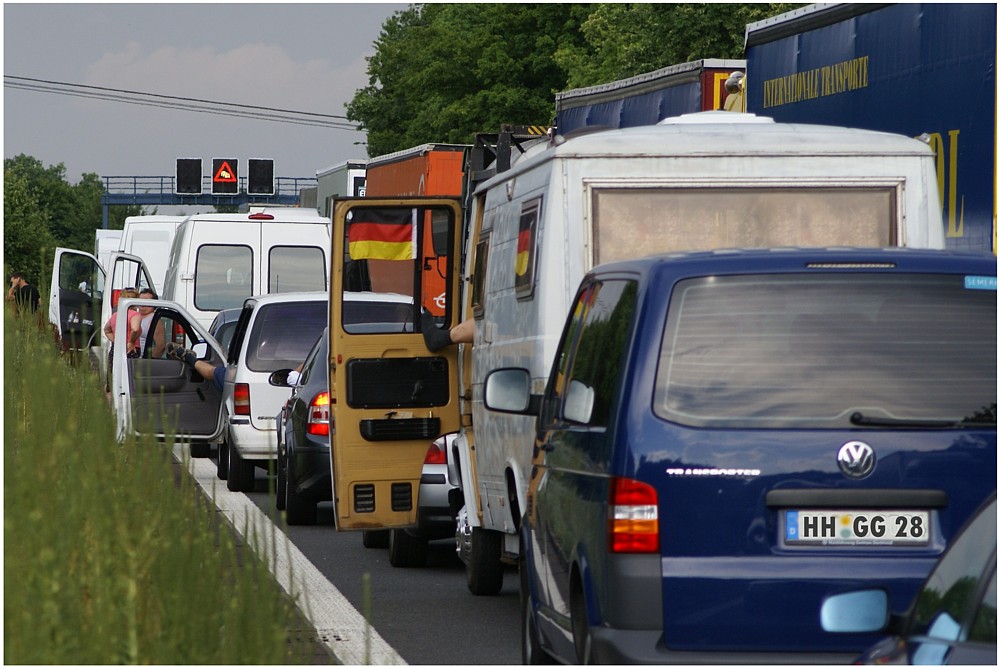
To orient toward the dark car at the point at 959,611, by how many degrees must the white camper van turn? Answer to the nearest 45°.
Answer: approximately 180°

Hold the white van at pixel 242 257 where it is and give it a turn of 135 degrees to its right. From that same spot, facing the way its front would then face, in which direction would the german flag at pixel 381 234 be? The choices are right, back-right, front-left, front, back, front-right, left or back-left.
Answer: front-right

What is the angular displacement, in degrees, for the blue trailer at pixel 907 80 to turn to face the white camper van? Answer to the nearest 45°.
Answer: approximately 135° to its left

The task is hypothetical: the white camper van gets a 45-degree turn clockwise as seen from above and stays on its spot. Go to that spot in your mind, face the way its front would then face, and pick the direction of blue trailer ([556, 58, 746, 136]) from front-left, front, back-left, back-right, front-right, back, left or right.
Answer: front-left

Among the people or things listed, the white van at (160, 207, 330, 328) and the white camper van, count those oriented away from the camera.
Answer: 2

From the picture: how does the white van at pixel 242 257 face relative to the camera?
away from the camera

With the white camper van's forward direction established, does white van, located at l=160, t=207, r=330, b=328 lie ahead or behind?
ahead

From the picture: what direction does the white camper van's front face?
away from the camera

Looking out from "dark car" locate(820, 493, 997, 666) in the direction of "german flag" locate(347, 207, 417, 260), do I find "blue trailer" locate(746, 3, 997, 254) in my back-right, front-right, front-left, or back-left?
front-right

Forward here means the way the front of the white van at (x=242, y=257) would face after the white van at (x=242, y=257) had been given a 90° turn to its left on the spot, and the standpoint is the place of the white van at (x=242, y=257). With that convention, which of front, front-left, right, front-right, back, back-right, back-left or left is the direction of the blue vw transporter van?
left
